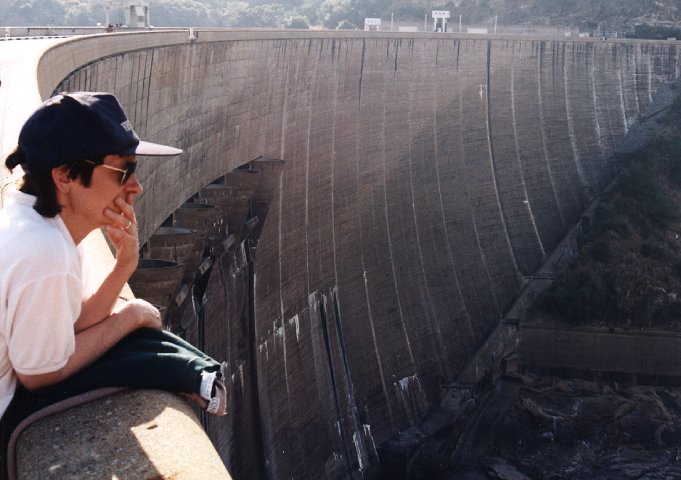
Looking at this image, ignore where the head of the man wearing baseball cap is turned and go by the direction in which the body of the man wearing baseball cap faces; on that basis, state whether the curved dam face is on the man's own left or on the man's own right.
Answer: on the man's own left

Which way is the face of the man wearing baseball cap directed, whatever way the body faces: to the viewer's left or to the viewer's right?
to the viewer's right

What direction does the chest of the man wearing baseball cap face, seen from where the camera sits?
to the viewer's right
